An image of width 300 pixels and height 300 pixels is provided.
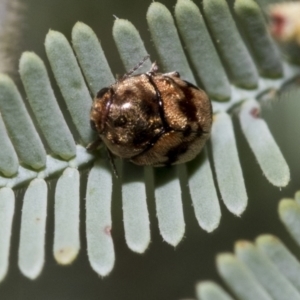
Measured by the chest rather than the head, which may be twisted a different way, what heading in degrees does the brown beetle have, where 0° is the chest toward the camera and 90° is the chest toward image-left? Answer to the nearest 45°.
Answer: approximately 90°
